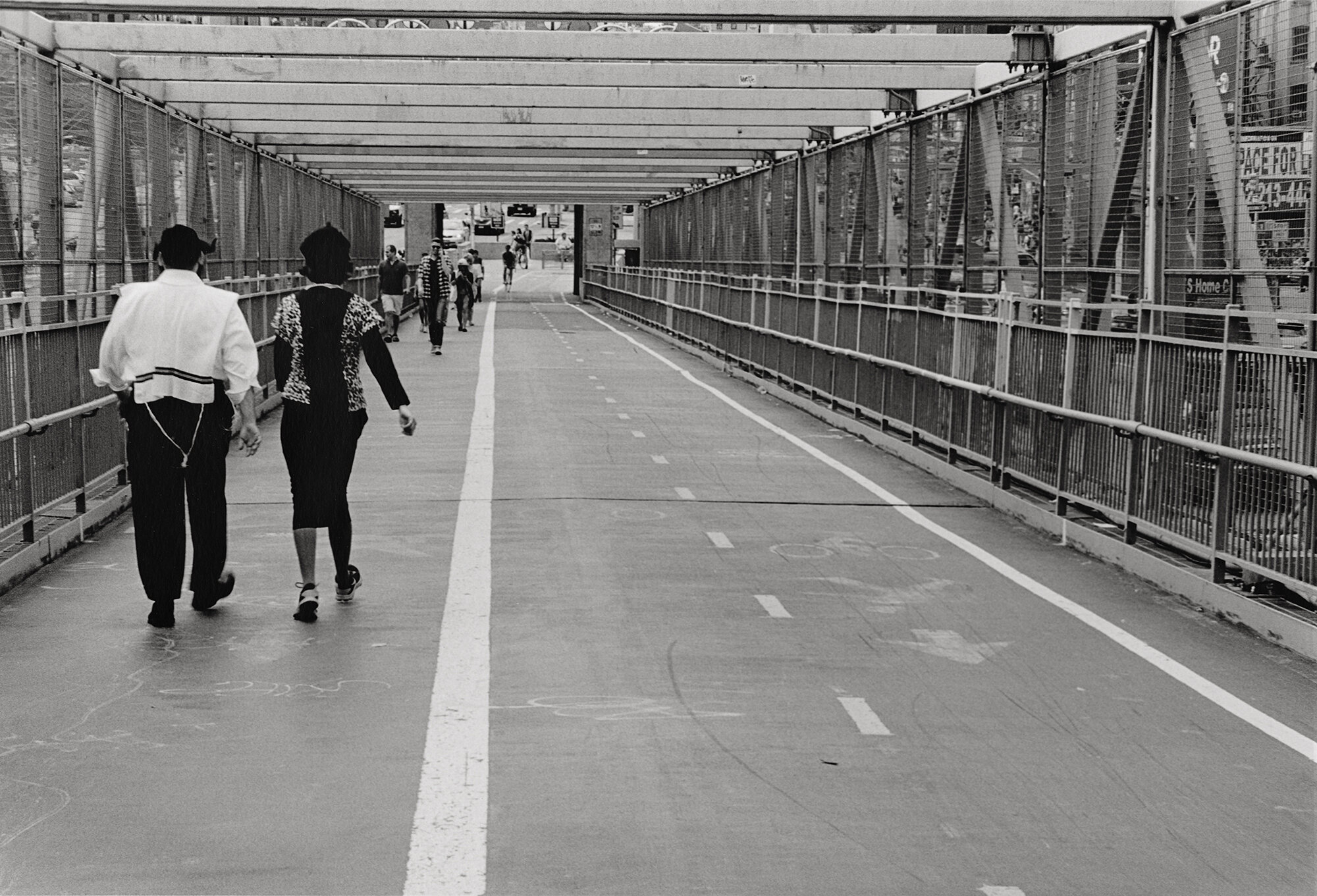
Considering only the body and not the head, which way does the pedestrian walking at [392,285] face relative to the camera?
toward the camera

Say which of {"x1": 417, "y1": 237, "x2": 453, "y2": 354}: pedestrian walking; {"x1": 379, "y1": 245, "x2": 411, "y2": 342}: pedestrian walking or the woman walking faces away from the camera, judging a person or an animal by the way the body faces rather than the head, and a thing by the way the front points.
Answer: the woman walking

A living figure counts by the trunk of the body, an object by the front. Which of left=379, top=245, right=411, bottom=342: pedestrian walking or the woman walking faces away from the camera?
the woman walking

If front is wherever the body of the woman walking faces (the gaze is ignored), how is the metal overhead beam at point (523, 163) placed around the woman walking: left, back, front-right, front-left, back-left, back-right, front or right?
front

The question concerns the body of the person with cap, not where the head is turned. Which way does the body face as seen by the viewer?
away from the camera

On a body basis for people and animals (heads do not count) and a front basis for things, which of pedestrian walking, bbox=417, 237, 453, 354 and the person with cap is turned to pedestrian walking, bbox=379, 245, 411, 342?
the person with cap

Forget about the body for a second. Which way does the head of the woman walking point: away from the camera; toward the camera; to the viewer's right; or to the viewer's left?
away from the camera

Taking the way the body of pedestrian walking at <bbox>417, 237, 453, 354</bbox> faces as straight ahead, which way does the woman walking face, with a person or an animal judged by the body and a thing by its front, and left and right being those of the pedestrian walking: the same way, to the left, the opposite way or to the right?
the opposite way

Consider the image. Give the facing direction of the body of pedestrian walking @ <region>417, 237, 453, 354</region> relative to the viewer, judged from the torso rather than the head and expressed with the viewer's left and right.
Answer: facing the viewer

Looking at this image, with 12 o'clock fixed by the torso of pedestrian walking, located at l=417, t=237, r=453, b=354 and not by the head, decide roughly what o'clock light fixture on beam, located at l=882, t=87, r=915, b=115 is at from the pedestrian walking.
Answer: The light fixture on beam is roughly at 11 o'clock from the pedestrian walking.

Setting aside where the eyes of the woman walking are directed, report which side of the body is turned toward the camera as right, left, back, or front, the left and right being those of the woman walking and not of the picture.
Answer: back

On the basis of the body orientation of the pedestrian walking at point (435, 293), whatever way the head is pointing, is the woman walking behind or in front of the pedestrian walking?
in front

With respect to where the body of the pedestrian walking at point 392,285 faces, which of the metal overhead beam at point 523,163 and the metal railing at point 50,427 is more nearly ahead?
the metal railing

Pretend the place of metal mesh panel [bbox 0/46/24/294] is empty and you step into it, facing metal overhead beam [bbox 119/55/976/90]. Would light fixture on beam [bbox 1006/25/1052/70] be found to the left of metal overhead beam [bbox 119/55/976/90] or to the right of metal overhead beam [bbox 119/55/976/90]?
right

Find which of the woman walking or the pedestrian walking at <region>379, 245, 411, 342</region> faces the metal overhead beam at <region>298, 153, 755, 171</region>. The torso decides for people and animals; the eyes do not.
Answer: the woman walking
